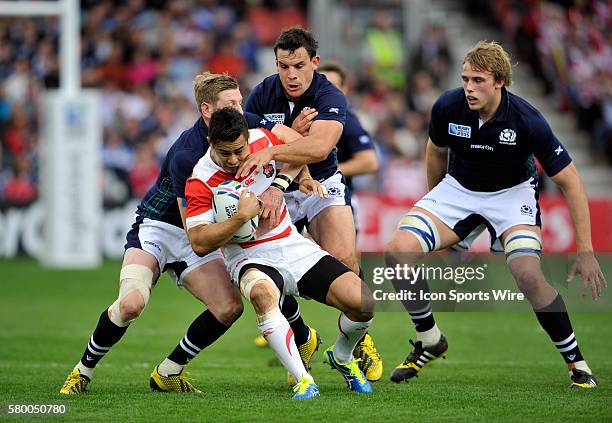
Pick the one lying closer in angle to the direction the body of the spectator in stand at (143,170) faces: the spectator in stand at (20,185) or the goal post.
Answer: the goal post

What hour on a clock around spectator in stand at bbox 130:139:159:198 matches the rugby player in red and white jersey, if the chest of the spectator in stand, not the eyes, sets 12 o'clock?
The rugby player in red and white jersey is roughly at 12 o'clock from the spectator in stand.

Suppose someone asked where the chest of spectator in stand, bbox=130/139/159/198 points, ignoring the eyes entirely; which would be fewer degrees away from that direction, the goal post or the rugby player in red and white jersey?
the rugby player in red and white jersey

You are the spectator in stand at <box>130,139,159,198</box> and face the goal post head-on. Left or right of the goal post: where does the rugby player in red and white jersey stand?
left

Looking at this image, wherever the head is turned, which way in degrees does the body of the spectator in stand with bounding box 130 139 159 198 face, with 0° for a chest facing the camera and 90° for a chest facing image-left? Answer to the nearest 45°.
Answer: approximately 0°

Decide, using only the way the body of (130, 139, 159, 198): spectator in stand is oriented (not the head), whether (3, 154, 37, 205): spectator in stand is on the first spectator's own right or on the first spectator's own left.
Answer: on the first spectator's own right

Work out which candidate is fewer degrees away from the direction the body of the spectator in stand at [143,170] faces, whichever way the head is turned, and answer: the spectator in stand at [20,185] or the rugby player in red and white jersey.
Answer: the rugby player in red and white jersey

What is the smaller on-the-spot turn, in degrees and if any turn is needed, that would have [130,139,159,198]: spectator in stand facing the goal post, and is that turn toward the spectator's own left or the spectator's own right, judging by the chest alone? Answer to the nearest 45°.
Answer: approximately 45° to the spectator's own right
